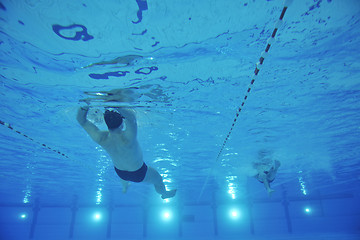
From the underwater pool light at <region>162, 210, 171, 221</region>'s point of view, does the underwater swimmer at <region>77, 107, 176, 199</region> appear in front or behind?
in front

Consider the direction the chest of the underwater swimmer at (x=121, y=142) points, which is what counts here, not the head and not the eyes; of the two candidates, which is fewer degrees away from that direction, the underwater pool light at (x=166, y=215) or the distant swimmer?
the underwater pool light

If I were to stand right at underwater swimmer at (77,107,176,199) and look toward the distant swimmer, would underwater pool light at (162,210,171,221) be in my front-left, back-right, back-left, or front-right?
front-left

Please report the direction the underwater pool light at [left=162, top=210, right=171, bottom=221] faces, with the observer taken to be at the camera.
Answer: facing the viewer

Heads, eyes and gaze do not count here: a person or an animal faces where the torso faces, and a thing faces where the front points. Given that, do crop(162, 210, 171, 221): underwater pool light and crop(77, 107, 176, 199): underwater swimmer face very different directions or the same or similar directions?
very different directions
